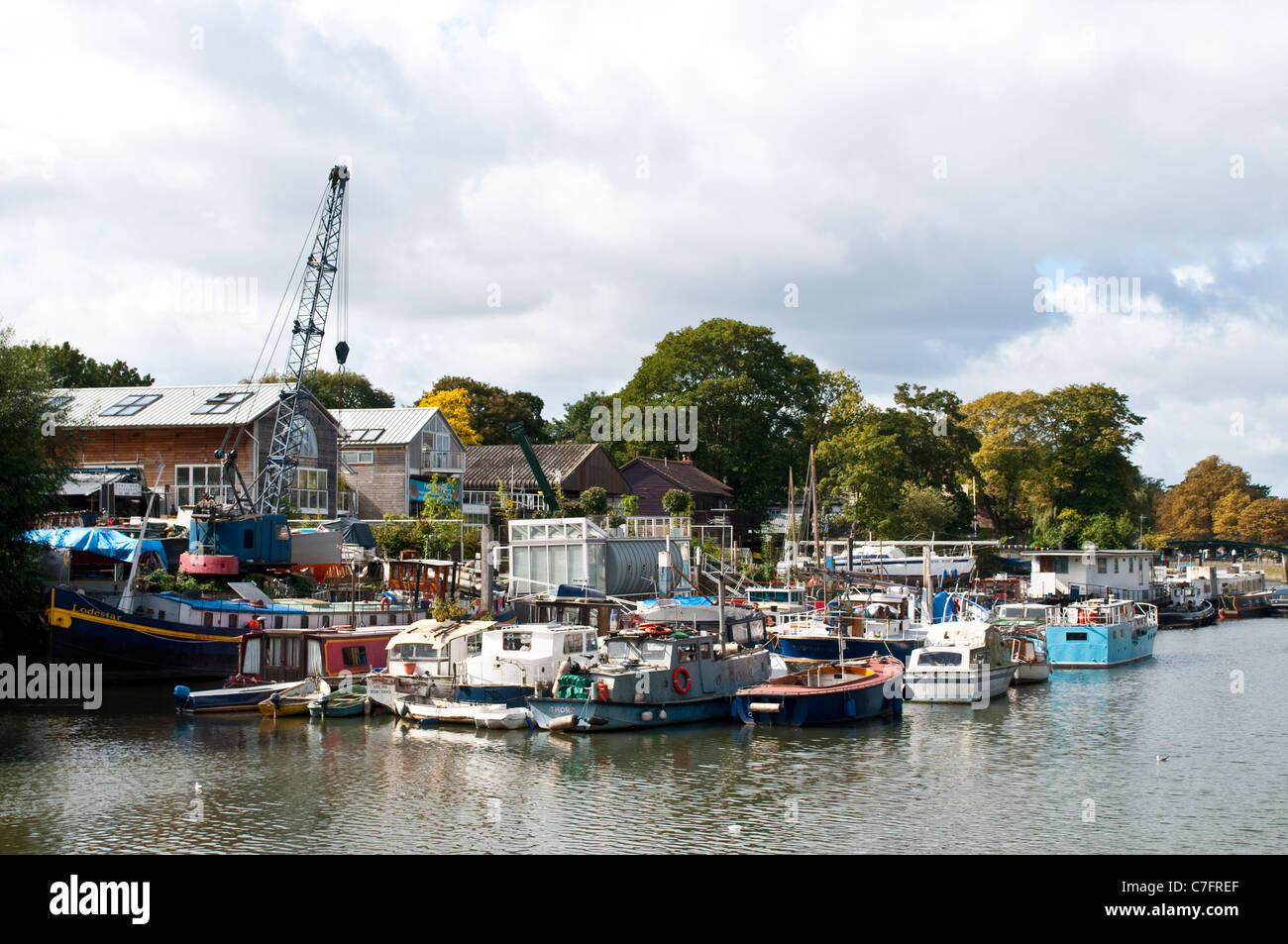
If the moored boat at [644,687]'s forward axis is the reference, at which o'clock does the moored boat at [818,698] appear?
the moored boat at [818,698] is roughly at 7 o'clock from the moored boat at [644,687].

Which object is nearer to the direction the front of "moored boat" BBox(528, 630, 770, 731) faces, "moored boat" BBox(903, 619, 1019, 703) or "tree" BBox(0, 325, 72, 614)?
the tree

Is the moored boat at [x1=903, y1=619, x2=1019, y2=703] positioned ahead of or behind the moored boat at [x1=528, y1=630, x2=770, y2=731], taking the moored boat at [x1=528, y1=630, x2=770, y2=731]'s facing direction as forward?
behind

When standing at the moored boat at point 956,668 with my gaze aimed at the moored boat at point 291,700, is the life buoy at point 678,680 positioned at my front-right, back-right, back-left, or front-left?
front-left

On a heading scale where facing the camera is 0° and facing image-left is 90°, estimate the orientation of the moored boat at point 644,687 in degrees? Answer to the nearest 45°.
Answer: approximately 45°

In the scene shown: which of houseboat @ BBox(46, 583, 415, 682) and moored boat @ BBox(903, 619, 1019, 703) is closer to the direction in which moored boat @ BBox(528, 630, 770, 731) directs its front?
the houseboat

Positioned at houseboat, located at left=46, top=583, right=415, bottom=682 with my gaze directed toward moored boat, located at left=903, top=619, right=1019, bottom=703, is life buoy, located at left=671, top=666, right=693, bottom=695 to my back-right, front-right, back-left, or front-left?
front-right

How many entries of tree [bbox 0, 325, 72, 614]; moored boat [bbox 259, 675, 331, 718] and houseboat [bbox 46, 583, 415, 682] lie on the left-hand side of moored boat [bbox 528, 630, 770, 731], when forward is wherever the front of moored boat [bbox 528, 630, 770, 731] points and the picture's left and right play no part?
0

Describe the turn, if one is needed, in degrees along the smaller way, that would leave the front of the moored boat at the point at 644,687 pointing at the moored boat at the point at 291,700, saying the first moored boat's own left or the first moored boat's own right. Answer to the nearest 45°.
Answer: approximately 45° to the first moored boat's own right

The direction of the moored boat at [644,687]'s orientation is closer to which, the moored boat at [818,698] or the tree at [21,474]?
the tree
